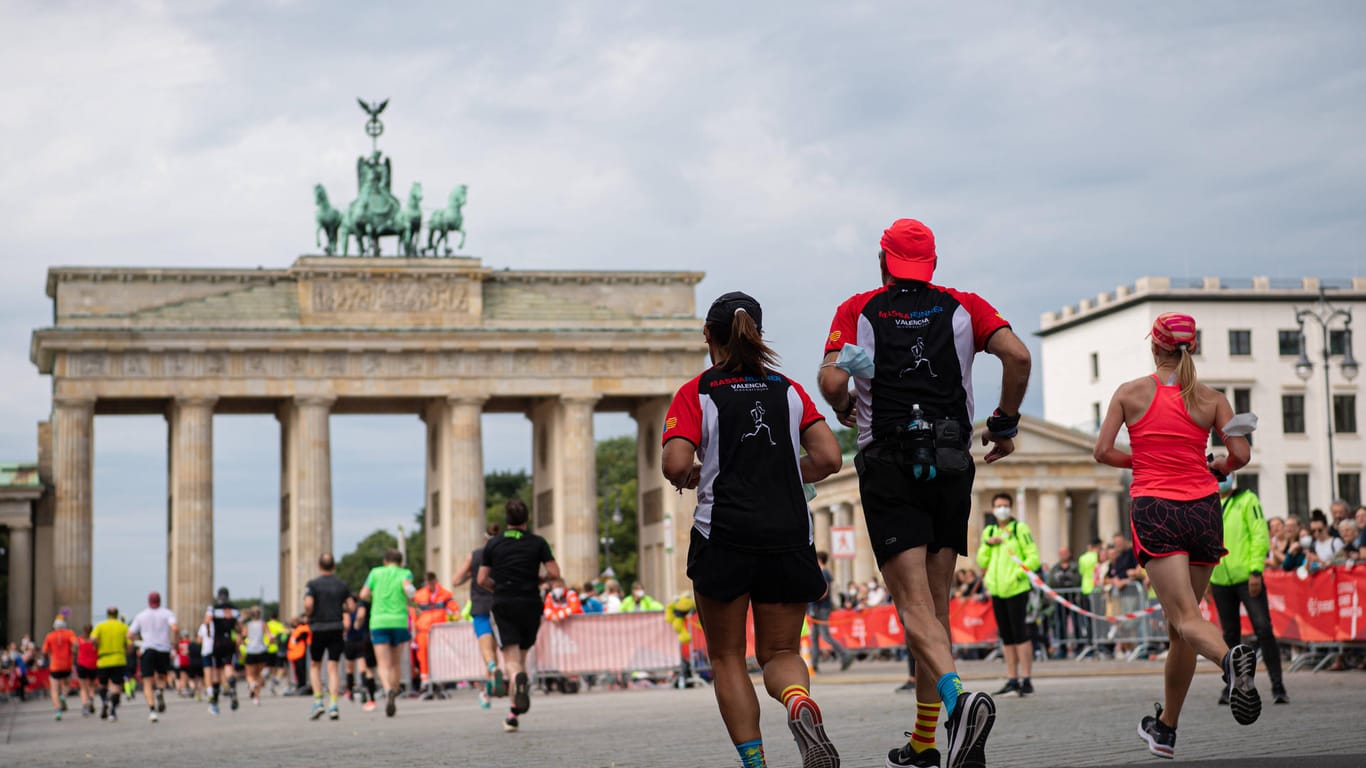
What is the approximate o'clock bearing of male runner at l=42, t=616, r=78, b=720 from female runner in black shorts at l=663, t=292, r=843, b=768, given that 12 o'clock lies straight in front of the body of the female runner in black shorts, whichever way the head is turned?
The male runner is roughly at 11 o'clock from the female runner in black shorts.

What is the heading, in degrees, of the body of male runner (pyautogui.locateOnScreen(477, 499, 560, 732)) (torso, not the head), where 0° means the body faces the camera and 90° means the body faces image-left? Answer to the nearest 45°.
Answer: approximately 180°

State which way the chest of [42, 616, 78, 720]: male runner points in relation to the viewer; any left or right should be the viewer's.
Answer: facing away from the viewer

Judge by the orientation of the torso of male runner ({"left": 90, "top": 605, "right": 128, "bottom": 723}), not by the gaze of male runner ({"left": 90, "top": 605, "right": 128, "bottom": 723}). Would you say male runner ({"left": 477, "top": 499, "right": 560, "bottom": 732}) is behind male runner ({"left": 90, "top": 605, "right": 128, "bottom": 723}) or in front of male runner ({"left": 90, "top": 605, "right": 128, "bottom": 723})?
behind

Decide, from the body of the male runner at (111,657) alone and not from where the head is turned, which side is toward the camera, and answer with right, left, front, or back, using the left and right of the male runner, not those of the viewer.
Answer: back

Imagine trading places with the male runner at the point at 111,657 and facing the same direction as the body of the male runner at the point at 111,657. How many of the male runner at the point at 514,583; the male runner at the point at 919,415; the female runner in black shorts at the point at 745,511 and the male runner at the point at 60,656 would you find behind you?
3

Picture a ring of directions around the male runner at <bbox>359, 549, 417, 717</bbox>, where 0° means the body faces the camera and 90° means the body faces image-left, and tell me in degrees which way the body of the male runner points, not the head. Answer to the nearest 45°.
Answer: approximately 180°

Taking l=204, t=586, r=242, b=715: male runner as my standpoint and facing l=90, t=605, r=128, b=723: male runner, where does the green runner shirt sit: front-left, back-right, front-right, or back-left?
back-left

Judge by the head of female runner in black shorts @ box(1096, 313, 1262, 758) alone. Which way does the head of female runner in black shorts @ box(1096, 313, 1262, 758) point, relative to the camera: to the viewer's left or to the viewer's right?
to the viewer's left

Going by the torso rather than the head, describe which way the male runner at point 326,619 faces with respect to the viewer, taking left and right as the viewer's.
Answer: facing away from the viewer

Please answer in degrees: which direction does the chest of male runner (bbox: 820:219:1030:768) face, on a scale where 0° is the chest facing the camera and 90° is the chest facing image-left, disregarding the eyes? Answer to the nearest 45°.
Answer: approximately 180°

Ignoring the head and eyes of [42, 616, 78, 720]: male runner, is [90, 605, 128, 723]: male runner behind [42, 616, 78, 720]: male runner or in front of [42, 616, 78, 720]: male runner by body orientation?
behind

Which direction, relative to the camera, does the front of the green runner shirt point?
away from the camera
